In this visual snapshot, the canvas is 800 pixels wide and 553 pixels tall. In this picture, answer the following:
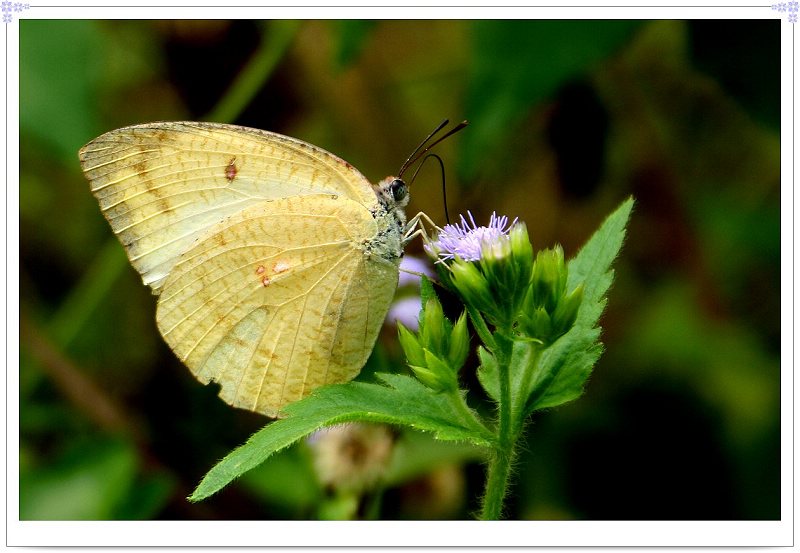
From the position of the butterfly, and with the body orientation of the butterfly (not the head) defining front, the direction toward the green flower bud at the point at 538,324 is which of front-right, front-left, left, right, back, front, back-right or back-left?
front-right

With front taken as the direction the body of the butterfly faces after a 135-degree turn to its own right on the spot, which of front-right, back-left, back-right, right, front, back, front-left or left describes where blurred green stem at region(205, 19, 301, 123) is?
back-right

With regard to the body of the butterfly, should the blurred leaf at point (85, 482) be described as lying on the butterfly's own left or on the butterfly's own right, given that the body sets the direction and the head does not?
on the butterfly's own left

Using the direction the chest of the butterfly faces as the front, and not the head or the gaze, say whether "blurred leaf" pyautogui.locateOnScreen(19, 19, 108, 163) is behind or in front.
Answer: behind

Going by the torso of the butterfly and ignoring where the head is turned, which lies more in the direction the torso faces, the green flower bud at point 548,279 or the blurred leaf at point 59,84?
the green flower bud

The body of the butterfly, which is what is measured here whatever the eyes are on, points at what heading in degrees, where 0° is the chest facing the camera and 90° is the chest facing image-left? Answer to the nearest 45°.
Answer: approximately 270°

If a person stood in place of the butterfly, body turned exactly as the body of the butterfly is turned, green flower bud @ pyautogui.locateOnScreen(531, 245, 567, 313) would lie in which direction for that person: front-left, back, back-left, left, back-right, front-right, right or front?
front-right

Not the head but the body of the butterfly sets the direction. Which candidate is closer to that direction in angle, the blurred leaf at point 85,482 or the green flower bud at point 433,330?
the green flower bud

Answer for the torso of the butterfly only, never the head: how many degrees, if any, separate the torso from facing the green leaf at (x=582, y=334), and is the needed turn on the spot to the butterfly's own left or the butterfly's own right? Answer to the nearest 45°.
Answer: approximately 45° to the butterfly's own right

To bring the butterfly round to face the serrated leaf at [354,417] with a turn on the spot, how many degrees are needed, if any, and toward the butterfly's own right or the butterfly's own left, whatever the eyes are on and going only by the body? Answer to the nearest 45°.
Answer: approximately 45° to the butterfly's own right

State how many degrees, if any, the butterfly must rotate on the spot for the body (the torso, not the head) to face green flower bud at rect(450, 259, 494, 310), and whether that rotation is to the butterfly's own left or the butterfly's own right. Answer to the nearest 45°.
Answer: approximately 45° to the butterfly's own right

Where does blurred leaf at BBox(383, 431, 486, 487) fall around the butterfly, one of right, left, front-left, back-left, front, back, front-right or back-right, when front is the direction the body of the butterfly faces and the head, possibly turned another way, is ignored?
front-left
